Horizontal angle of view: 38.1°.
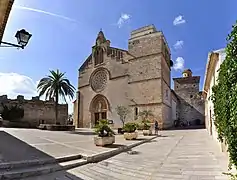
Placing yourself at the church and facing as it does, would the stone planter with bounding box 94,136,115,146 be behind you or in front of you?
in front

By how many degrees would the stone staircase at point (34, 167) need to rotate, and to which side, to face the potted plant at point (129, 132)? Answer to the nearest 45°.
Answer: approximately 90° to its left

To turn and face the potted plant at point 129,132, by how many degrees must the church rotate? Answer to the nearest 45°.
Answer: approximately 45° to its left

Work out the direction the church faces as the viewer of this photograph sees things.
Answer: facing the viewer and to the left of the viewer

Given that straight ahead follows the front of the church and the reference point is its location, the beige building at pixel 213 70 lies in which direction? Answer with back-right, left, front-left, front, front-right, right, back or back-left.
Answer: front-left

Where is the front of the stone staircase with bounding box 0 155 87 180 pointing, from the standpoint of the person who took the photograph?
facing the viewer and to the right of the viewer

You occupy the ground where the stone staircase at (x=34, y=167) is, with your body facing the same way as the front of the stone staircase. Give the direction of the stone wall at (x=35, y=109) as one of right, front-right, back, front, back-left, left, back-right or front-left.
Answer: back-left

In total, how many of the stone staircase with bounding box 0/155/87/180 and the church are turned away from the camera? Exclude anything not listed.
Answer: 0

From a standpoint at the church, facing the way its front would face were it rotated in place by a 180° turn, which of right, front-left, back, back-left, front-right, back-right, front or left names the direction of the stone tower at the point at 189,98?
front
